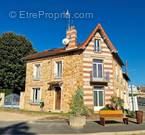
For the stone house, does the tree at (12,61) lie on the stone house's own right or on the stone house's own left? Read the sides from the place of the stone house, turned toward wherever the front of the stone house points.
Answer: on the stone house's own right

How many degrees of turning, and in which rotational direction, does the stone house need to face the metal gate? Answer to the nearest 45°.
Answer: approximately 90° to its right

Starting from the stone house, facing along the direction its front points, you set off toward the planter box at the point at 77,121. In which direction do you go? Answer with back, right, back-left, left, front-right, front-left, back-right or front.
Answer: front-left

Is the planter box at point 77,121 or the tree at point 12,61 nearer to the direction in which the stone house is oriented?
the planter box

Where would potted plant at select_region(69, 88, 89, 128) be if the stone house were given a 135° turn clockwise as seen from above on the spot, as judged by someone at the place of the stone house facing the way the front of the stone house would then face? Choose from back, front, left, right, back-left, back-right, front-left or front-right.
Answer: back

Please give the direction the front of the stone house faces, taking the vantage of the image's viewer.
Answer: facing the viewer and to the left of the viewer
